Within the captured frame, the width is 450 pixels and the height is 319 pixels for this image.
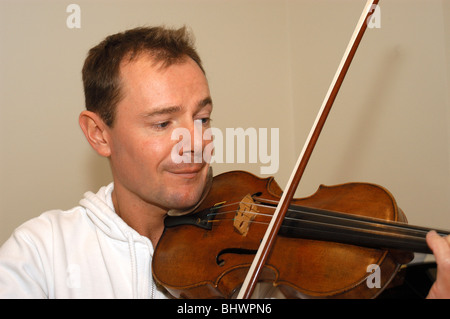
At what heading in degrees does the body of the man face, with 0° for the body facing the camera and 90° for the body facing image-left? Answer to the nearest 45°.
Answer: approximately 315°
